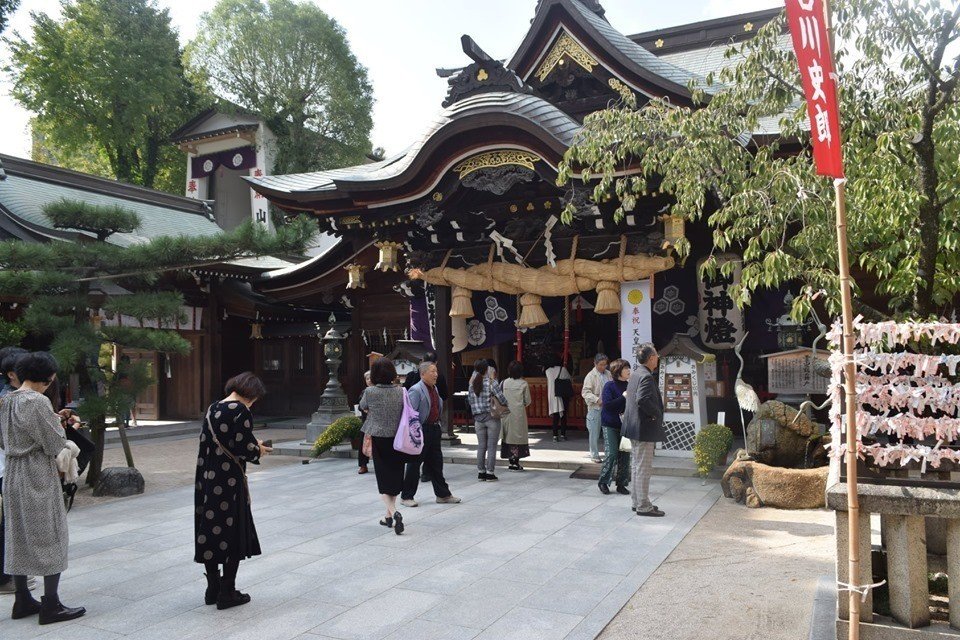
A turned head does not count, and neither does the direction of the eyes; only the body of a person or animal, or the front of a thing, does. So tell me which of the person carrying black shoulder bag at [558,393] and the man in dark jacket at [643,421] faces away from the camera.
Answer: the person carrying black shoulder bag

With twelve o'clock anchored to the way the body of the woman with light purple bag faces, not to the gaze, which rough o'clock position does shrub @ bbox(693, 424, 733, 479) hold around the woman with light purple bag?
The shrub is roughly at 2 o'clock from the woman with light purple bag.

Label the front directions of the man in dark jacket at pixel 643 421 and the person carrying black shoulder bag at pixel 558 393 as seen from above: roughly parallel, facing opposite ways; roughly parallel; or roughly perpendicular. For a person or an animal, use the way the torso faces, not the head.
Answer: roughly perpendicular

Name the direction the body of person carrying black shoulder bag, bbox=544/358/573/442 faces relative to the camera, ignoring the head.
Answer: away from the camera

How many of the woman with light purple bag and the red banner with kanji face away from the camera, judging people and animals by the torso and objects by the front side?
1

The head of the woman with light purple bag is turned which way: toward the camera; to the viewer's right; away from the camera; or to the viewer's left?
away from the camera

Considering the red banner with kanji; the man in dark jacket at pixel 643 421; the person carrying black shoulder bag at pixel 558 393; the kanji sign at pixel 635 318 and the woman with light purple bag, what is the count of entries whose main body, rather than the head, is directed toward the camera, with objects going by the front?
2

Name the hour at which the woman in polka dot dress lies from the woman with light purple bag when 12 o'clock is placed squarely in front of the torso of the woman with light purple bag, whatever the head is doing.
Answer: The woman in polka dot dress is roughly at 7 o'clock from the woman with light purple bag.

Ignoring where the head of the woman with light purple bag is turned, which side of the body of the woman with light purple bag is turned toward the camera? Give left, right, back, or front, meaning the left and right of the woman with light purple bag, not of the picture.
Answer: back

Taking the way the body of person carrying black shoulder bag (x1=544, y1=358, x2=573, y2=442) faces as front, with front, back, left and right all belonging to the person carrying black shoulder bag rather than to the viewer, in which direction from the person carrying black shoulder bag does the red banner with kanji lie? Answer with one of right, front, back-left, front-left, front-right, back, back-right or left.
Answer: back
